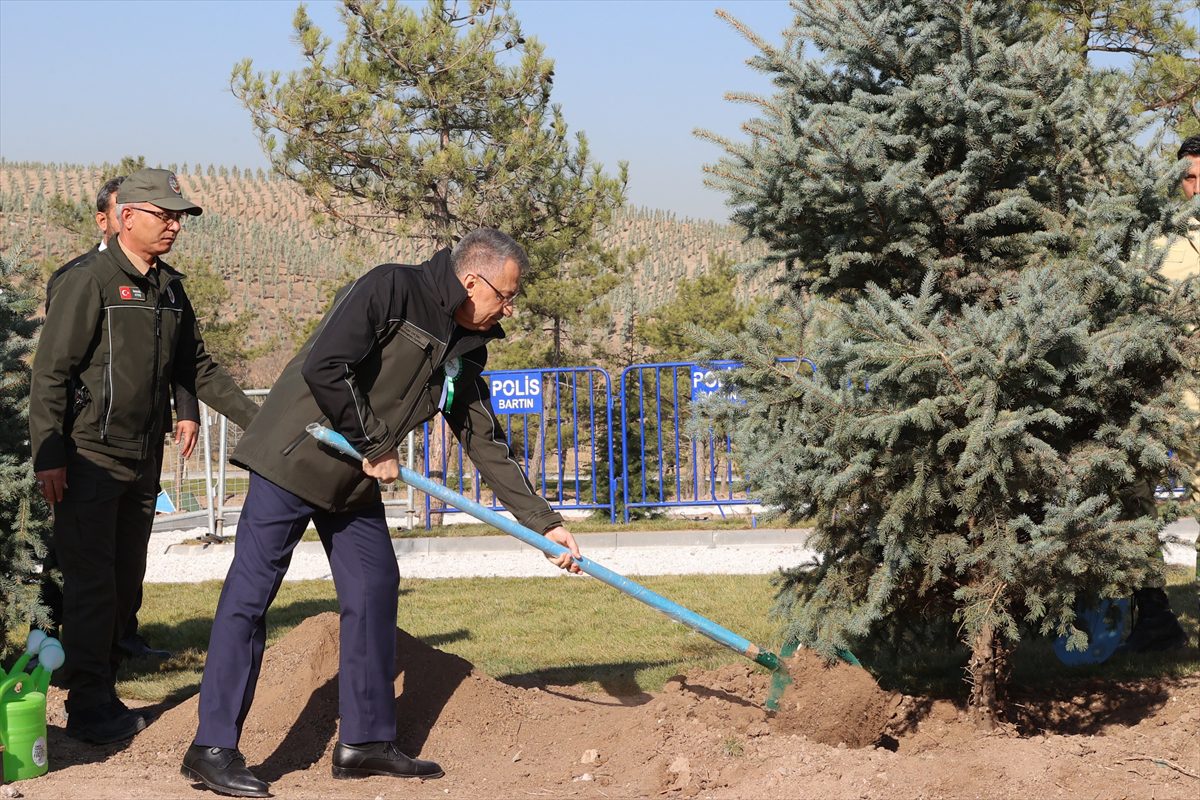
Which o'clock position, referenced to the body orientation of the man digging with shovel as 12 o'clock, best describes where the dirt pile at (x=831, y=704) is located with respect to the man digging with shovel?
The dirt pile is roughly at 12 o'clock from the man digging with shovel.

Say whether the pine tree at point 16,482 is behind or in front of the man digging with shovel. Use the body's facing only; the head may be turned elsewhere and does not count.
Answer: behind

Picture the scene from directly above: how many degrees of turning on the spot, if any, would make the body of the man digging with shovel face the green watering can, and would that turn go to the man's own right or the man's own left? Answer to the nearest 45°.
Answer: approximately 180°

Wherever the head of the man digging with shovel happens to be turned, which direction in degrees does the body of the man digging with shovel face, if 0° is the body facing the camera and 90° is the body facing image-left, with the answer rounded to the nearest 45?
approximately 270°

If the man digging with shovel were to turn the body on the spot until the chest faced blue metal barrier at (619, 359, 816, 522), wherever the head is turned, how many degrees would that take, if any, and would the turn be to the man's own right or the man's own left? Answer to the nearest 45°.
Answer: approximately 90° to the man's own left

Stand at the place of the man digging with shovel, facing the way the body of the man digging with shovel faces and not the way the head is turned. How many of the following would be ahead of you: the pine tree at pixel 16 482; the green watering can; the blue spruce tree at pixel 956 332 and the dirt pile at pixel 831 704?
2

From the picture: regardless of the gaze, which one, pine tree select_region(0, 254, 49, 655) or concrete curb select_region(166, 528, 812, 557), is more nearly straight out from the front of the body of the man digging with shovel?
the concrete curb

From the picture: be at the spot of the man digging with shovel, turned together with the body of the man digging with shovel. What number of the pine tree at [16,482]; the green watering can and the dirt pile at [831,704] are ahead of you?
1

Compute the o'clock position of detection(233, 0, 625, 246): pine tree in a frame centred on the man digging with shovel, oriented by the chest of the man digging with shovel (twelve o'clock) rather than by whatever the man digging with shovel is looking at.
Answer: The pine tree is roughly at 9 o'clock from the man digging with shovel.

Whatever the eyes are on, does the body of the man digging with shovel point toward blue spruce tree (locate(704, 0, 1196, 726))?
yes

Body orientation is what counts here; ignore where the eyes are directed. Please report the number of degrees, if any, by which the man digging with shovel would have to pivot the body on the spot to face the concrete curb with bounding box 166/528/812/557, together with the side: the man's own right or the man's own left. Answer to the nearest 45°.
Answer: approximately 90° to the man's own left

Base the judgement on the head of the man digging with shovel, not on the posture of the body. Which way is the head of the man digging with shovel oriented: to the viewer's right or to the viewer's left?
to the viewer's right

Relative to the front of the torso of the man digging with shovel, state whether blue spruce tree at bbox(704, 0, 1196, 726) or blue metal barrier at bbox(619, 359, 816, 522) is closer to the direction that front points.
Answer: the blue spruce tree
